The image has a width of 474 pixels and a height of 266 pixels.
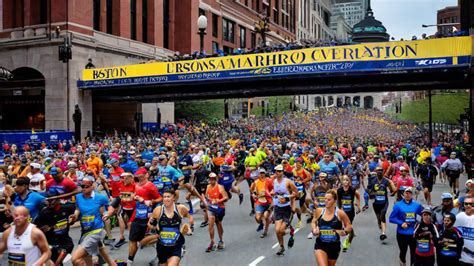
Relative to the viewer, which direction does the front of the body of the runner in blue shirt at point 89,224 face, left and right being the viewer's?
facing the viewer and to the left of the viewer

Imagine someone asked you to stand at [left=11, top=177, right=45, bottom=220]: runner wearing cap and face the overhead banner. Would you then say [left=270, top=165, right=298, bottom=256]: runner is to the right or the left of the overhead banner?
right

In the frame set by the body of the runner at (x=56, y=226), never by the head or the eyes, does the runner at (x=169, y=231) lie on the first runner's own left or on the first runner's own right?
on the first runner's own left

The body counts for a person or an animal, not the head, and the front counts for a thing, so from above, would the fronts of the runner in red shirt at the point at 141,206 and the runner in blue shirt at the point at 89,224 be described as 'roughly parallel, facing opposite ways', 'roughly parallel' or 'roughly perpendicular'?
roughly parallel

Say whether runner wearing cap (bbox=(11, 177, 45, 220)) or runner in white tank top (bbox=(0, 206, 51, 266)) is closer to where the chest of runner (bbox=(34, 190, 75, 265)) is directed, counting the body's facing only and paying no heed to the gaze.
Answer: the runner in white tank top

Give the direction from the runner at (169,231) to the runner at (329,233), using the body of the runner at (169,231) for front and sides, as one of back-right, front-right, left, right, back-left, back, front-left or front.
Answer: left

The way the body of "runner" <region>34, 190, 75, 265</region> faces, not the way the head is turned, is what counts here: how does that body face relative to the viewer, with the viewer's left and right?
facing the viewer

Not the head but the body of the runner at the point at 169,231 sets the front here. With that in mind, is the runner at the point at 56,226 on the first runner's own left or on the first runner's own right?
on the first runner's own right

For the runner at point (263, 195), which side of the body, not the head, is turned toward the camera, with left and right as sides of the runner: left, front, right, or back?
front

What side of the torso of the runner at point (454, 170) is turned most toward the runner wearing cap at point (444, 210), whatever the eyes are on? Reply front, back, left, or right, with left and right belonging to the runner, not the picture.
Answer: front

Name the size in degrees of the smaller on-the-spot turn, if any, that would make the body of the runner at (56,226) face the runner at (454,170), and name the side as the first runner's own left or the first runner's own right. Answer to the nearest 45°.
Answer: approximately 90° to the first runner's own left

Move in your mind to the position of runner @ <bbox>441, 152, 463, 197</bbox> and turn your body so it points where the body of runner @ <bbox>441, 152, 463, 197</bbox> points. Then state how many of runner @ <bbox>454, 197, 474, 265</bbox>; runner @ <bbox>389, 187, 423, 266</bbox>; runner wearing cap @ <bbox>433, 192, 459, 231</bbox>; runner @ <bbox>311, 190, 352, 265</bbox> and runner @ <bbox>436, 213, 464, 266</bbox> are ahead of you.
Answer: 5

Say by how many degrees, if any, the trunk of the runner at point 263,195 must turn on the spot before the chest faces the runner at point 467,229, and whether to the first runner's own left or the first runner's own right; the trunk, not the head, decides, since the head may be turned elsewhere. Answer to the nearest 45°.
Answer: approximately 45° to the first runner's own left

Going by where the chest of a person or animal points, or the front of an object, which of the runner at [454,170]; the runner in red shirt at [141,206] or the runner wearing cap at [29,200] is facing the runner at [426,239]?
the runner at [454,170]

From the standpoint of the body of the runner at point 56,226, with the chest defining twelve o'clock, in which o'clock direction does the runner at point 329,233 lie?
the runner at point 329,233 is roughly at 10 o'clock from the runner at point 56,226.

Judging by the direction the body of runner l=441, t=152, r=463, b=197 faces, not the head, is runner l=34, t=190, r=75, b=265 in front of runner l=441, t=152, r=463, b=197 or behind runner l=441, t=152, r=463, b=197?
in front
